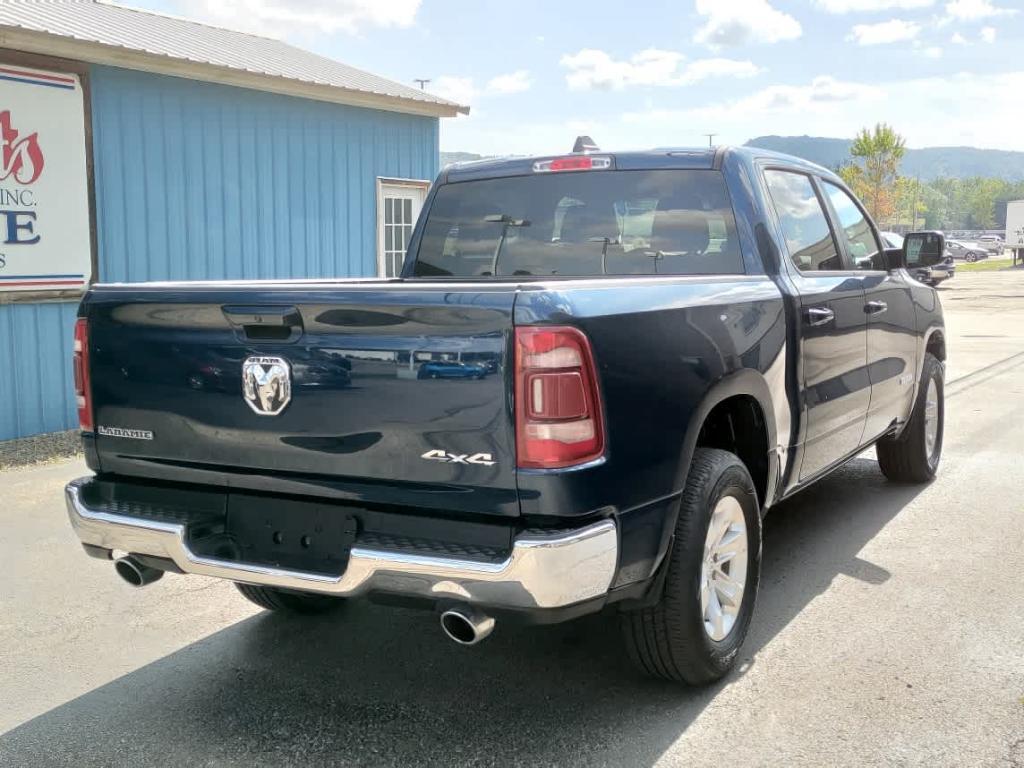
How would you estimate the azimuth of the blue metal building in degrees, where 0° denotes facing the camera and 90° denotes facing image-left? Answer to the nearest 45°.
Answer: approximately 315°

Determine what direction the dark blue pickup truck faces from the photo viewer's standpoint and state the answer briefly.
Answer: facing away from the viewer and to the right of the viewer

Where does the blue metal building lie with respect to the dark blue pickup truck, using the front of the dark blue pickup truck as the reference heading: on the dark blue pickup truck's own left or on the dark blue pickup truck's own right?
on the dark blue pickup truck's own left

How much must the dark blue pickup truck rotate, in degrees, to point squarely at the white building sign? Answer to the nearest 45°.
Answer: approximately 90° to its left

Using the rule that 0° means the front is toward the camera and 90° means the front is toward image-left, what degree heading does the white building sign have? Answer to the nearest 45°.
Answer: approximately 315°
